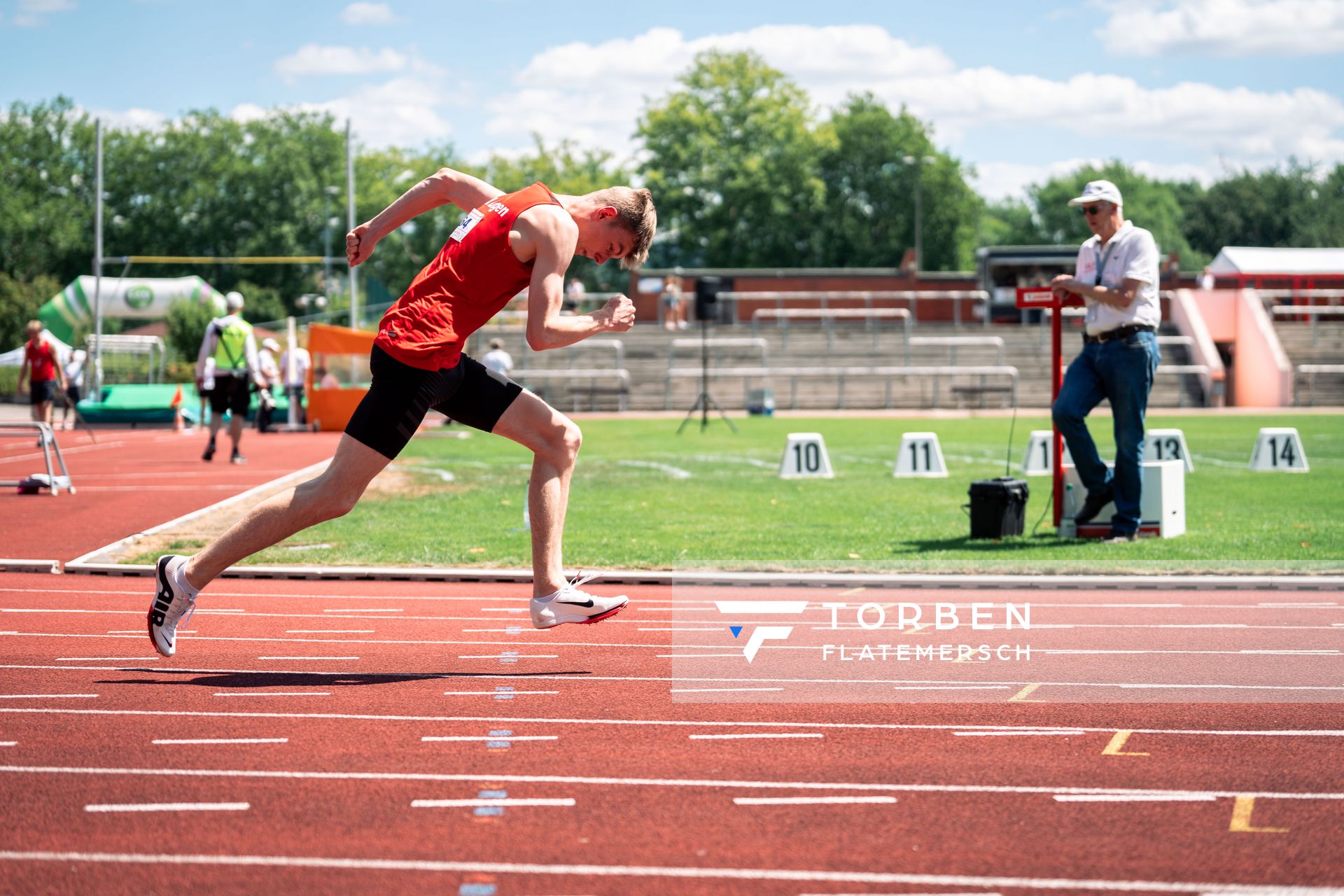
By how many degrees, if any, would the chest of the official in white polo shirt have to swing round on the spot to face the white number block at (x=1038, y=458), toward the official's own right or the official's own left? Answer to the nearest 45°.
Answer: approximately 135° to the official's own right

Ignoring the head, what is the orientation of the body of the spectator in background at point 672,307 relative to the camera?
toward the camera

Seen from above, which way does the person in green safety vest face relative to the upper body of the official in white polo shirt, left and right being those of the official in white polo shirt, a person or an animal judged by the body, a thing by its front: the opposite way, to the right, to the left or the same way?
to the right

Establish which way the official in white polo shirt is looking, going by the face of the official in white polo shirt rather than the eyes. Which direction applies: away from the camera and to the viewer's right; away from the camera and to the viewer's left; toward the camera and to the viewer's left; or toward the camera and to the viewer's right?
toward the camera and to the viewer's left

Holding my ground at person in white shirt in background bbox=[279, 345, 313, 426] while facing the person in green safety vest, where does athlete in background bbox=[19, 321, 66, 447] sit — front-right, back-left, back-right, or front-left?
front-right

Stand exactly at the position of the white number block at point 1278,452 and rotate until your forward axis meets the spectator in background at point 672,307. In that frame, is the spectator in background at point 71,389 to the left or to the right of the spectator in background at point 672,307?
left

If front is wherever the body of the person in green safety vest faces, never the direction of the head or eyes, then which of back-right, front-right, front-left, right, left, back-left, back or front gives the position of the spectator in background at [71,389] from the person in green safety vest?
front

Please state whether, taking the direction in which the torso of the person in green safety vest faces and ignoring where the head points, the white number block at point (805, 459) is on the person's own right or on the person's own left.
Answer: on the person's own right

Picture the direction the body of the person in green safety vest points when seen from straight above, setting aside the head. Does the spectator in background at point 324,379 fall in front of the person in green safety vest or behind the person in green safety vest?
in front

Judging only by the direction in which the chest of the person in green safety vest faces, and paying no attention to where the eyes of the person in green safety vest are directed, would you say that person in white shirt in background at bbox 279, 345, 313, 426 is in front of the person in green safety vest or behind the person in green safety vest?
in front

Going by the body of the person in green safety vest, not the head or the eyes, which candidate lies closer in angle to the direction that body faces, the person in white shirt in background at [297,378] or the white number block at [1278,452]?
the person in white shirt in background

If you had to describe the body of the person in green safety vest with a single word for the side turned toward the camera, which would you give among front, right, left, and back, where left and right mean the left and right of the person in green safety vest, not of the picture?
back

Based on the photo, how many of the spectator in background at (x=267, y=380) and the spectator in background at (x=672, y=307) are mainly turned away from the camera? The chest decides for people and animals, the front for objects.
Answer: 0

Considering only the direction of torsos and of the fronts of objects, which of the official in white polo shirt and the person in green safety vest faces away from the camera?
the person in green safety vest

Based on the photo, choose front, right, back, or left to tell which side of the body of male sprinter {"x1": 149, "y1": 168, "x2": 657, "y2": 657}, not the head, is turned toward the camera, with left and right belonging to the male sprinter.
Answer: right
